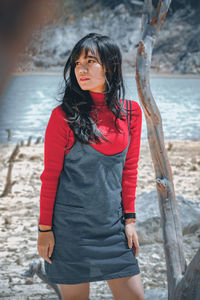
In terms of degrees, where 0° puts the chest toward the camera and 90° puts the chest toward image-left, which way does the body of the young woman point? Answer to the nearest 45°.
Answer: approximately 0°

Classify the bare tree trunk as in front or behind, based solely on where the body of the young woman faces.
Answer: behind

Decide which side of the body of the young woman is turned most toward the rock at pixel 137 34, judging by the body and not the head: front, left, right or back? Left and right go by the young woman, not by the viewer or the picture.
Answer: back
